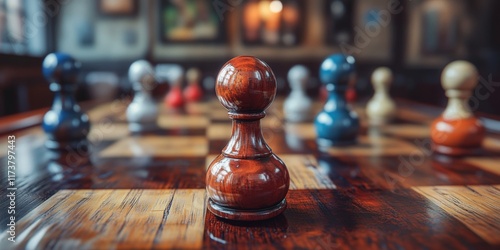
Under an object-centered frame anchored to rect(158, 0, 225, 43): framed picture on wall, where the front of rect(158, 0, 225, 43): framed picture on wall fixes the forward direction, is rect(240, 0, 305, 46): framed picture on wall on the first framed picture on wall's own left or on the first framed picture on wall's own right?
on the first framed picture on wall's own left

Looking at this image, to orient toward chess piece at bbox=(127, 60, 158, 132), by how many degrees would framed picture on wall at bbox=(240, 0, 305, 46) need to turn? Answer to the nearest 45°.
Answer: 0° — it already faces it

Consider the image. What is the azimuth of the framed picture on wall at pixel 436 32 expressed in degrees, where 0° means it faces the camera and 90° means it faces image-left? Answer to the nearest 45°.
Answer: approximately 0°

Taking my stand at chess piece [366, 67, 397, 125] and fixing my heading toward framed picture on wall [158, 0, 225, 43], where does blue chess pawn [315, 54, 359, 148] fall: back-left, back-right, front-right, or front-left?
back-left

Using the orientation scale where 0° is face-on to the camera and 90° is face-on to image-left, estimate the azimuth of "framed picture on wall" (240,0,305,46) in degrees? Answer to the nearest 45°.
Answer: approximately 0°

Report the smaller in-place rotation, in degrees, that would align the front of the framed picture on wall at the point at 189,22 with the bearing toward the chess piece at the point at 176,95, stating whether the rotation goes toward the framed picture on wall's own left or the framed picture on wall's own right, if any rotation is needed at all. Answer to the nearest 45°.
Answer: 0° — it already faces it

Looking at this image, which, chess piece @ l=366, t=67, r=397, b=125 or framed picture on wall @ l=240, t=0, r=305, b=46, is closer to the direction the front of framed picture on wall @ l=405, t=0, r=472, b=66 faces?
the chess piece
